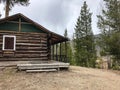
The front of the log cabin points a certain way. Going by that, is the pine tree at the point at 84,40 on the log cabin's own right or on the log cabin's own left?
on the log cabin's own left

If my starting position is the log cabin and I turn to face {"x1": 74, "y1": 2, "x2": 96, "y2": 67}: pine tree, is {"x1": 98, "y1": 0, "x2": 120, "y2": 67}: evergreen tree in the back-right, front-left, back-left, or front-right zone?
front-right
